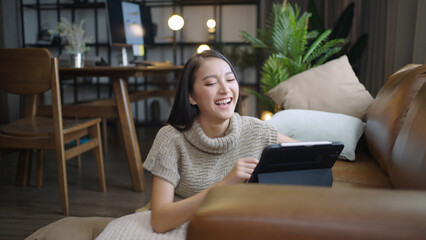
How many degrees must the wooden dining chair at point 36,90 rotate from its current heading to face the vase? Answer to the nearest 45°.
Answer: approximately 45° to its left

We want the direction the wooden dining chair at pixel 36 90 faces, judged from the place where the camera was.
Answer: facing away from the viewer and to the right of the viewer

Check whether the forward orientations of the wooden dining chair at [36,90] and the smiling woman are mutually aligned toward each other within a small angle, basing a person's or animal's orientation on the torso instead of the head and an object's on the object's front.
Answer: no

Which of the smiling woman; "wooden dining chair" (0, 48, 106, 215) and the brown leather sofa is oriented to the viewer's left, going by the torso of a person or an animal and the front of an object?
the brown leather sofa

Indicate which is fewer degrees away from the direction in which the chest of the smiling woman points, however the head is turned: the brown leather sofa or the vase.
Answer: the brown leather sofa

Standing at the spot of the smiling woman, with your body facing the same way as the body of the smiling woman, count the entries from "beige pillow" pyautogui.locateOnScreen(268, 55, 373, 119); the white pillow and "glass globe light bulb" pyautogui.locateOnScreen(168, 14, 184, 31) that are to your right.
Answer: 0

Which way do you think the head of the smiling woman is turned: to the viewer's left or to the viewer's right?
to the viewer's right

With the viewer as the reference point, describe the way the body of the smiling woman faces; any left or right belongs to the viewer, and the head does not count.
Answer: facing the viewer and to the right of the viewer

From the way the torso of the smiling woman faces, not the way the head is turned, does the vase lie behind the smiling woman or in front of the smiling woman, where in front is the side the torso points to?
behind

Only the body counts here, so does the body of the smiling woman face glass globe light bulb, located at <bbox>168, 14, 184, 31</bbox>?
no

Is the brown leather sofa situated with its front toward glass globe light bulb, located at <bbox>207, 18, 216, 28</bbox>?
no

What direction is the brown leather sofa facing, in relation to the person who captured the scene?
facing to the left of the viewer
